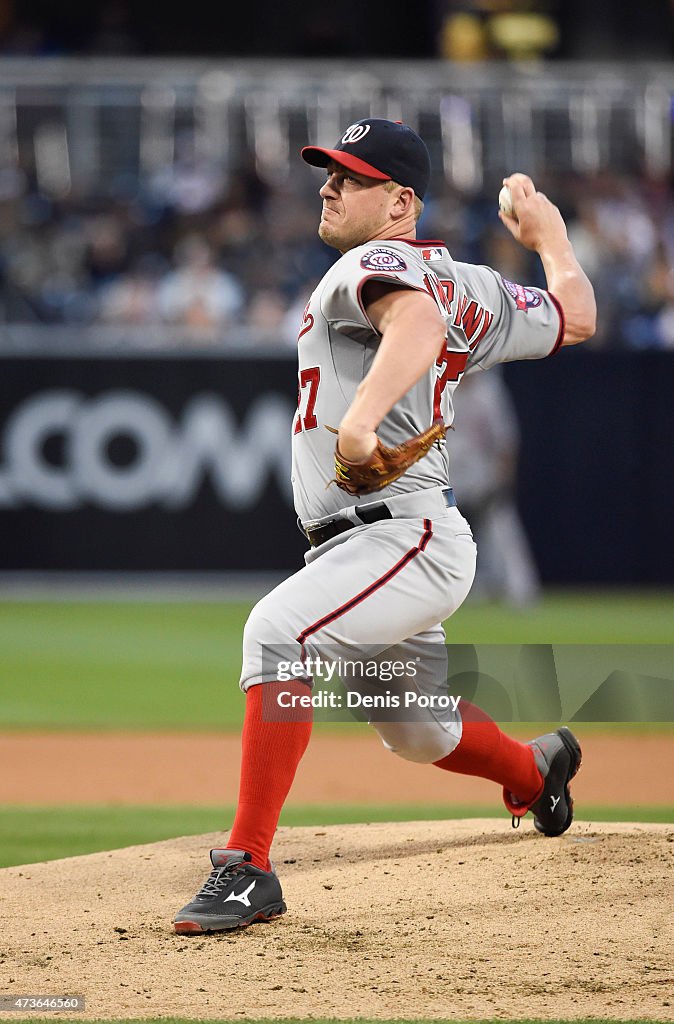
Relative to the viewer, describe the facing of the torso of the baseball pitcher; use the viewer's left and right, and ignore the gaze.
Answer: facing to the left of the viewer
